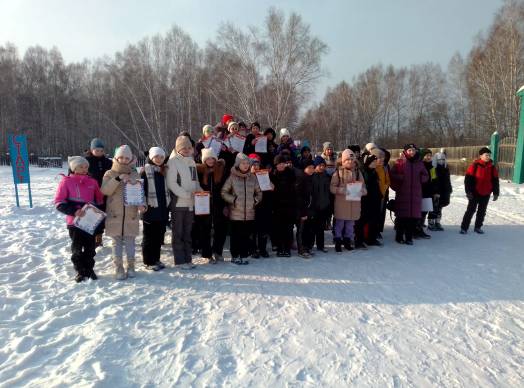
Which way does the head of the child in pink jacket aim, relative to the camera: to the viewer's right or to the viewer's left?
to the viewer's right

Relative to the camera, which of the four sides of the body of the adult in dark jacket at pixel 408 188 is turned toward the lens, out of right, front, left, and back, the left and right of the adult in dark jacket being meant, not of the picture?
front

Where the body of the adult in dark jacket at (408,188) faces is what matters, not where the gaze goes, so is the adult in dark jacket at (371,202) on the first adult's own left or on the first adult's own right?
on the first adult's own right

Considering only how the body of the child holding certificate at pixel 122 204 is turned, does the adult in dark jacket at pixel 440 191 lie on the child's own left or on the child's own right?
on the child's own left

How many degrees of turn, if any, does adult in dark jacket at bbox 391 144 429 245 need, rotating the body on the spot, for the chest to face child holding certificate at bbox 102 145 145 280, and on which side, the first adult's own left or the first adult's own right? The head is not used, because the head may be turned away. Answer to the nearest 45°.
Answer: approximately 45° to the first adult's own right

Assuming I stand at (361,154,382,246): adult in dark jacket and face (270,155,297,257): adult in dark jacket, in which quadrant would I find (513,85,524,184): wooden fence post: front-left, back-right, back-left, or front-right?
back-right

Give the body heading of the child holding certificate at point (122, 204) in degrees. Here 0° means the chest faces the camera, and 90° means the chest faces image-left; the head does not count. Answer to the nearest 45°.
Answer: approximately 0°

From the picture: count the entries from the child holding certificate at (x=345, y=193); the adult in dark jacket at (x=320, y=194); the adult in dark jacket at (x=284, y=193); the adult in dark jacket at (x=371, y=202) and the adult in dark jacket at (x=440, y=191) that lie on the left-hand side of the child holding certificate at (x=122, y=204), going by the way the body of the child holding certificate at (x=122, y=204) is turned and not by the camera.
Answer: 5

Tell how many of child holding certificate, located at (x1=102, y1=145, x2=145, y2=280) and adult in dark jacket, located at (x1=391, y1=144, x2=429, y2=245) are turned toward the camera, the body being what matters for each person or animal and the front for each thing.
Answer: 2

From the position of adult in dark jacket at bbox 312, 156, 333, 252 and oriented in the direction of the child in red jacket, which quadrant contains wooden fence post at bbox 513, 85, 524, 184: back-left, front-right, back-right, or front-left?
front-left

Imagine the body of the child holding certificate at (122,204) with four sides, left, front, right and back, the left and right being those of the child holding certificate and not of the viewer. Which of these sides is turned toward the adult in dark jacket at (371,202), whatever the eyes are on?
left
